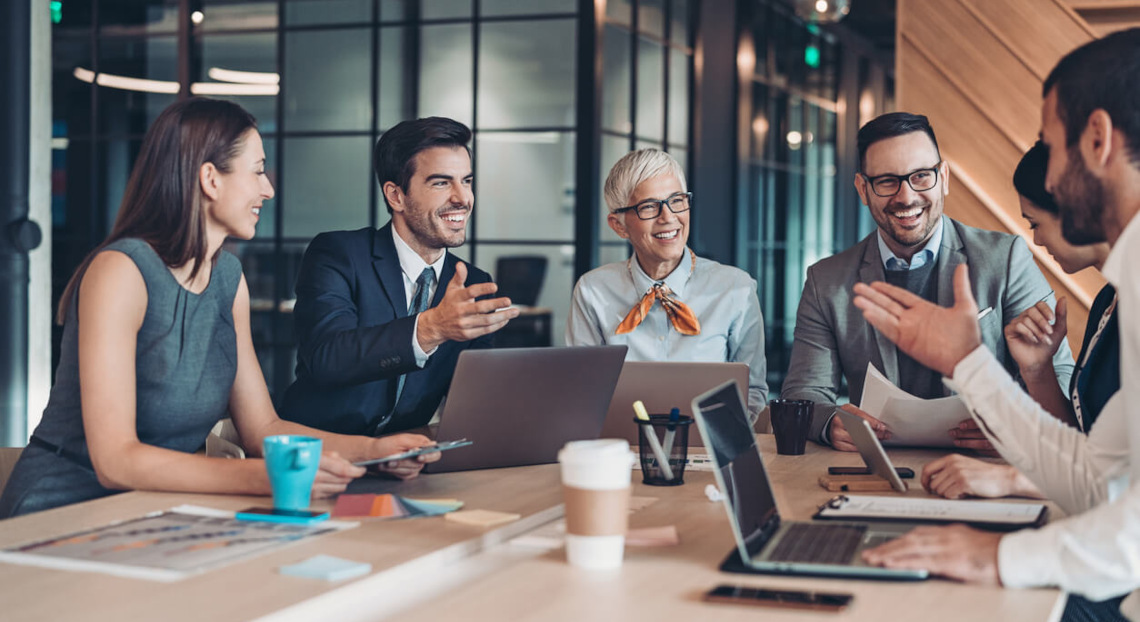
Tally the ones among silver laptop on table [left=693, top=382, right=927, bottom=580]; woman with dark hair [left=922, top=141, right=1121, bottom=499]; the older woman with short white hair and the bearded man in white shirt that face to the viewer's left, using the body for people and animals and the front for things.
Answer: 2

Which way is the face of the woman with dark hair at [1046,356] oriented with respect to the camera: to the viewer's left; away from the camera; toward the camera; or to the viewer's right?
to the viewer's left

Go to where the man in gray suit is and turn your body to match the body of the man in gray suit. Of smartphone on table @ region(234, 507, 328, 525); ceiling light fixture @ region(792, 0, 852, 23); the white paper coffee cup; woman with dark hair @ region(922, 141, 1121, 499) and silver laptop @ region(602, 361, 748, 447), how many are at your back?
1

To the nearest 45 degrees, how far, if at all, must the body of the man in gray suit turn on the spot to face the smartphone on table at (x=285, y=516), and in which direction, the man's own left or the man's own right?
approximately 45° to the man's own right

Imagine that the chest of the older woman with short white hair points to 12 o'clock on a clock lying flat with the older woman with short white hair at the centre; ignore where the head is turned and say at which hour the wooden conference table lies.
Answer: The wooden conference table is roughly at 12 o'clock from the older woman with short white hair.

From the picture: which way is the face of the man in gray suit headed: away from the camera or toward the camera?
toward the camera

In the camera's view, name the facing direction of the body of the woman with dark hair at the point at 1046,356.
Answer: to the viewer's left

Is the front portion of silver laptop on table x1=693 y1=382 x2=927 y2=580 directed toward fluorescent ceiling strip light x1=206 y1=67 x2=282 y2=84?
no

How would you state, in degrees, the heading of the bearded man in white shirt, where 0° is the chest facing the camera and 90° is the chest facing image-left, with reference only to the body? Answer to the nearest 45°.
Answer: approximately 90°

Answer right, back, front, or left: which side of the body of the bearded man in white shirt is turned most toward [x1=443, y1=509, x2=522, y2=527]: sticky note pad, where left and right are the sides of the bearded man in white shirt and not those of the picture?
front

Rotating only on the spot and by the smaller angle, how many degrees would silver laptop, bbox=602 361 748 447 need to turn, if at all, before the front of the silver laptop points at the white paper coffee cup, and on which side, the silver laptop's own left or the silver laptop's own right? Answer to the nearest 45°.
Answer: approximately 180°

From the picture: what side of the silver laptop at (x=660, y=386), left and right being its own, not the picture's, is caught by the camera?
back

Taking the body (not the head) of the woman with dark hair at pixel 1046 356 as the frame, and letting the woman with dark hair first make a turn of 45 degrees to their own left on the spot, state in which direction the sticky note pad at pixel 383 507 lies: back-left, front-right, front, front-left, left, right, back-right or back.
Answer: front

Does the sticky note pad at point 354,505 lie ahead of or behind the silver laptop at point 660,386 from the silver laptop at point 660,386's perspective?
behind

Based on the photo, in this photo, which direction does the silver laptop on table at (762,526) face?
to the viewer's right

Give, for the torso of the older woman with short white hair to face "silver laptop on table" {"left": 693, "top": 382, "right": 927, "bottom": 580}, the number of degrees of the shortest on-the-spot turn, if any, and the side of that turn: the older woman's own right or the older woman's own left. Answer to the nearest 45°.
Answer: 0° — they already face it

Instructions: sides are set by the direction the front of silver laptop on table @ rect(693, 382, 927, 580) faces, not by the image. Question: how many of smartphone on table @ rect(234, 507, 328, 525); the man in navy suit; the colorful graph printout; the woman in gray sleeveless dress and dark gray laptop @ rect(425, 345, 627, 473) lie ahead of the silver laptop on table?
0

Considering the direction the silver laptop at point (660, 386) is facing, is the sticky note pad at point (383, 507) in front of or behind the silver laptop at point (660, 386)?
behind

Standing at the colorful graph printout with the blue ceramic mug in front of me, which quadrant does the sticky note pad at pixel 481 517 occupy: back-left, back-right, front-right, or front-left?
front-right

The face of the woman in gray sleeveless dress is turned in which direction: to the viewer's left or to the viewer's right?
to the viewer's right

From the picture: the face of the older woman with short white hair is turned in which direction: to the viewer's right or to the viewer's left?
to the viewer's right

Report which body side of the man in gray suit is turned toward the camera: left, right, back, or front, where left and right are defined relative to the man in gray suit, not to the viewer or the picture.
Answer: front

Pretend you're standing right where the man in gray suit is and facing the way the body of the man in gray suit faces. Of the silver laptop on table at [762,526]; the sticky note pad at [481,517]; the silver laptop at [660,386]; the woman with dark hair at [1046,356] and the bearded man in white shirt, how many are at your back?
0

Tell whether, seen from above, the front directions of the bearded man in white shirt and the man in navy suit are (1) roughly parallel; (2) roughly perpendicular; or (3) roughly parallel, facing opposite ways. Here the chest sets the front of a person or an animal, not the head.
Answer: roughly parallel, facing opposite ways
